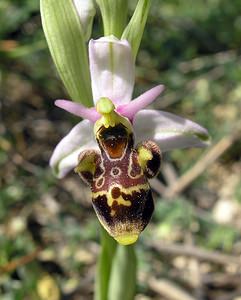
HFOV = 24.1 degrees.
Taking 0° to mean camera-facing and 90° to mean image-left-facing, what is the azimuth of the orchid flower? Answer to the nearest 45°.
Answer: approximately 0°
